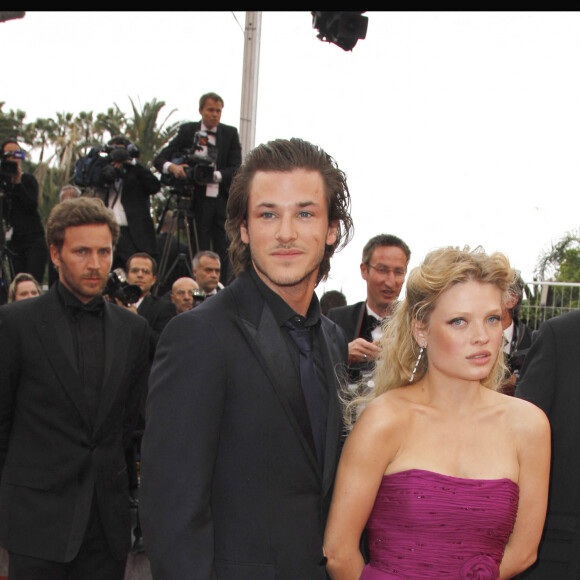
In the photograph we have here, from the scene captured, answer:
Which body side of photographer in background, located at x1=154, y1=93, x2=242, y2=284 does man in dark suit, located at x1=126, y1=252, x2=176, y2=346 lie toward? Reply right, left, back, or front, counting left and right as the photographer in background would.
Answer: front

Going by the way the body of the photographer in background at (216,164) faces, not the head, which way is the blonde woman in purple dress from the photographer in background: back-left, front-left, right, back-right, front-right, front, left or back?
front

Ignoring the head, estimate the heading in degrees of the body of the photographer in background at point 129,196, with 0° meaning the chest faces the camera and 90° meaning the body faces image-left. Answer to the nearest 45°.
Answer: approximately 45°

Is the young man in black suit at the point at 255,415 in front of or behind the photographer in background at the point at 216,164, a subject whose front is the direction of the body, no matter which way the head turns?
in front

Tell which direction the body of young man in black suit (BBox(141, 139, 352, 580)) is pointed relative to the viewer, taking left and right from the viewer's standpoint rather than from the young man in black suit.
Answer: facing the viewer and to the right of the viewer

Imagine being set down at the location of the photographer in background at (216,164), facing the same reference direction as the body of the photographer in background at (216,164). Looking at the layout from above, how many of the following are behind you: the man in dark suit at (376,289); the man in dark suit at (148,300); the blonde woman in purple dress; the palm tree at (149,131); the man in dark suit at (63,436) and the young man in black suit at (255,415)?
1

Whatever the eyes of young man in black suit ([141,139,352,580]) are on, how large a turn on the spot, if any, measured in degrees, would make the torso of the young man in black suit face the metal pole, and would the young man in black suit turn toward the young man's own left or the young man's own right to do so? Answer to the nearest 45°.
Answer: approximately 135° to the young man's own left

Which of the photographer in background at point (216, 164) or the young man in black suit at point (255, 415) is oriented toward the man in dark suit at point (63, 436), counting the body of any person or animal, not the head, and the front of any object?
the photographer in background

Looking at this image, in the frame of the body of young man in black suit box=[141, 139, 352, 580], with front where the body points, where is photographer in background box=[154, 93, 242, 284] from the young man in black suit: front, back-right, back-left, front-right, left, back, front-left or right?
back-left

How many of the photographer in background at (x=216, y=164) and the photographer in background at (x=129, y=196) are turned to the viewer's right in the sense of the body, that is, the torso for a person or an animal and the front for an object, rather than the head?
0

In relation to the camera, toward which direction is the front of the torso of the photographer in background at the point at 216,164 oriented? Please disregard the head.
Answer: toward the camera
